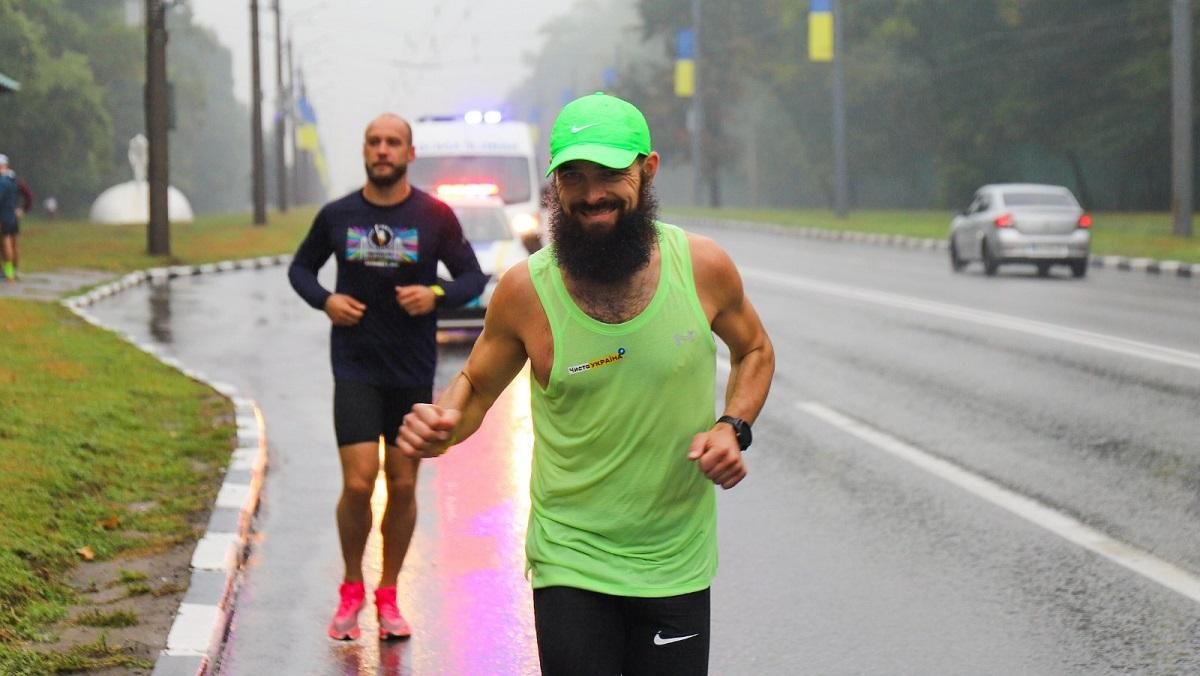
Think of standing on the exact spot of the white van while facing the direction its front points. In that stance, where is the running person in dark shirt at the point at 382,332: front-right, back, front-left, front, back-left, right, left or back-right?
front

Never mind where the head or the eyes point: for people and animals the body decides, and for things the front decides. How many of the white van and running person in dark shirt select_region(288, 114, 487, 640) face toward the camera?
2

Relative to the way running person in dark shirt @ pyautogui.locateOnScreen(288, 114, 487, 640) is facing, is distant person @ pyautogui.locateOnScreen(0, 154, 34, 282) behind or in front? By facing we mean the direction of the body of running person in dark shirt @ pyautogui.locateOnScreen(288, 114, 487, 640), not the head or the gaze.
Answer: behind

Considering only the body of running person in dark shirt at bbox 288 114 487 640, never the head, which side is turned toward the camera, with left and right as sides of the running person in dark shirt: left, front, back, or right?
front

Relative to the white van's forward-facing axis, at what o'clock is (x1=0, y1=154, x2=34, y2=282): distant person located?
The distant person is roughly at 3 o'clock from the white van.

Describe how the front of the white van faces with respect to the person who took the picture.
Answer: facing the viewer

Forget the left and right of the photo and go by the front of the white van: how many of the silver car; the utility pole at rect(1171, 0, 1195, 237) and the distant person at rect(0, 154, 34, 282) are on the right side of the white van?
1

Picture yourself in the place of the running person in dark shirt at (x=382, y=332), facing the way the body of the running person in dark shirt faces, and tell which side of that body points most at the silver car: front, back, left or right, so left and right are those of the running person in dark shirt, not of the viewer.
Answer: back

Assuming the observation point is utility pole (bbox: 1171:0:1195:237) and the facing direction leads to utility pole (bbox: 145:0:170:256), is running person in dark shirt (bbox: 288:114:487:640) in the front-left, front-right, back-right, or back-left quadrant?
front-left

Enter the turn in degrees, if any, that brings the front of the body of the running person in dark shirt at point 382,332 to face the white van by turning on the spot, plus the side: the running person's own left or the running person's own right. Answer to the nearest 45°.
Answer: approximately 180°

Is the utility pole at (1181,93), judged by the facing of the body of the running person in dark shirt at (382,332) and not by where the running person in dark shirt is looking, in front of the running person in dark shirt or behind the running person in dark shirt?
behind
